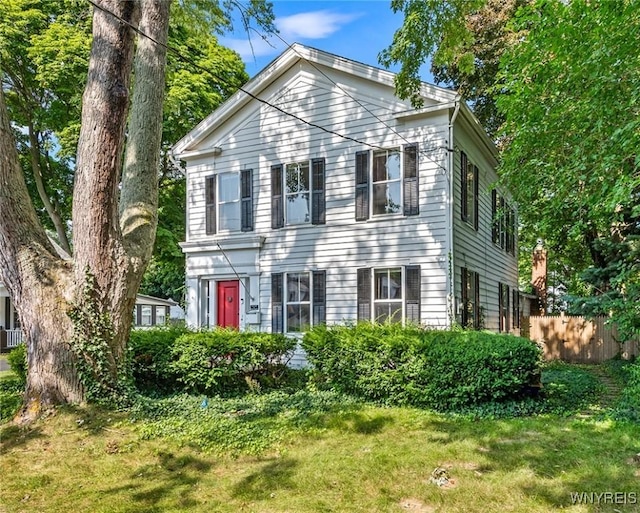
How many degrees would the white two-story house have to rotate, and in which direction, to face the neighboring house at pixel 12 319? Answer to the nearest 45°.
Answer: approximately 90° to its right

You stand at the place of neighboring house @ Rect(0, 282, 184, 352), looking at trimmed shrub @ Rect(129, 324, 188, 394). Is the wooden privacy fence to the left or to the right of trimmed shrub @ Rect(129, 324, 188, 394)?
left

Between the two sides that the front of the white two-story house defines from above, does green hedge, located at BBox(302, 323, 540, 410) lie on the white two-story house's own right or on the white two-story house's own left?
on the white two-story house's own left

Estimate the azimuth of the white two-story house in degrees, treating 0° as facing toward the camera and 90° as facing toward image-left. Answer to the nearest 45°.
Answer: approximately 45°

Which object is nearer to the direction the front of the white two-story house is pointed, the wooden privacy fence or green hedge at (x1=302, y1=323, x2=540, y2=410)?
the green hedge

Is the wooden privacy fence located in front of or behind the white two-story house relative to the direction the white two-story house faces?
behind
